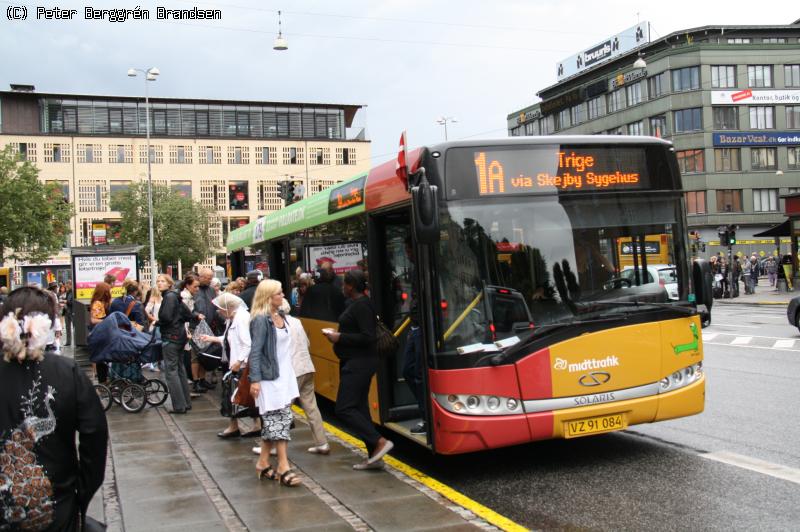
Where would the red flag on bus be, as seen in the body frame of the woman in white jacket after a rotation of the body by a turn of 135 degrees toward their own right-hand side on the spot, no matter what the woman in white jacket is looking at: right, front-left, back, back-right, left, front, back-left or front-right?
right

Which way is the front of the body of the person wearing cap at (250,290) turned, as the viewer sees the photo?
to the viewer's right

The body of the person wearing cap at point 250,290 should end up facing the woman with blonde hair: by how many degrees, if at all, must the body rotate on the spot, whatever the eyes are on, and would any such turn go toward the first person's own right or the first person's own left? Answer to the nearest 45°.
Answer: approximately 90° to the first person's own right

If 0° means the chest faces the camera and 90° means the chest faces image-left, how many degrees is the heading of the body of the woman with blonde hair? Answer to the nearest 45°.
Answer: approximately 315°

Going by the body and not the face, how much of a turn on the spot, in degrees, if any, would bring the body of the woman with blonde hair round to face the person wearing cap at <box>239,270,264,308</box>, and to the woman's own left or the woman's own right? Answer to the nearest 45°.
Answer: approximately 135° to the woman's own left

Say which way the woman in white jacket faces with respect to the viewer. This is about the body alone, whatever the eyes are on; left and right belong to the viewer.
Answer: facing to the left of the viewer

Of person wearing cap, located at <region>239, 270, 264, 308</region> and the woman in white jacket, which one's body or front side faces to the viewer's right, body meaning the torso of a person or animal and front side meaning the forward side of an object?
the person wearing cap

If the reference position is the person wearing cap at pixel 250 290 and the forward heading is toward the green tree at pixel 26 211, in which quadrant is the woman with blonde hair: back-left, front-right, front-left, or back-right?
back-left
